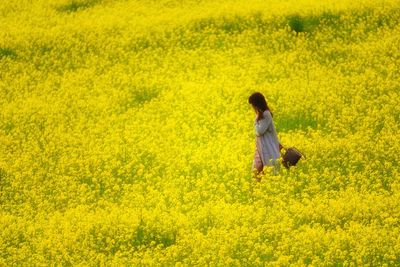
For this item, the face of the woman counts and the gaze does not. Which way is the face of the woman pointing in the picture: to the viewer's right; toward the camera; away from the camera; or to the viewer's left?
to the viewer's left

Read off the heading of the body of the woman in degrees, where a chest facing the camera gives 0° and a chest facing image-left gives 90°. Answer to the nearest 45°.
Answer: approximately 90°
